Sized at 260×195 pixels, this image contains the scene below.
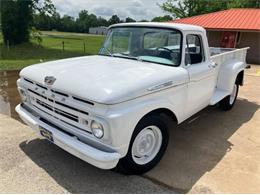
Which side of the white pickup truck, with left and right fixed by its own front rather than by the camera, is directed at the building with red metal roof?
back

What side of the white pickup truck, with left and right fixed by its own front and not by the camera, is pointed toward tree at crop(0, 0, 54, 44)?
right

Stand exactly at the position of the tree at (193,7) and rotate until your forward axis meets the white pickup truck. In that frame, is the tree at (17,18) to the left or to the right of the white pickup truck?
right

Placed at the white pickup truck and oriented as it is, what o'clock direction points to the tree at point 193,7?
The tree is roughly at 5 o'clock from the white pickup truck.

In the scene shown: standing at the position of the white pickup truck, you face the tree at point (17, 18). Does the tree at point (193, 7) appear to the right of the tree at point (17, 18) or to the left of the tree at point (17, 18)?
right

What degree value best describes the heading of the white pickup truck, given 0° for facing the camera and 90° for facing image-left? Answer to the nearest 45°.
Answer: approximately 45°
